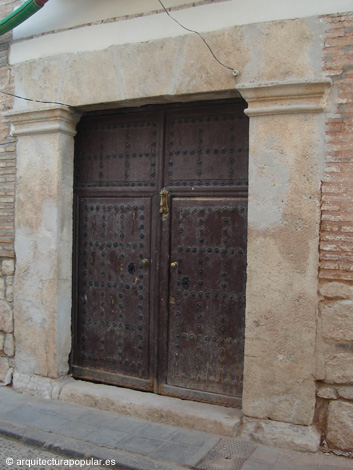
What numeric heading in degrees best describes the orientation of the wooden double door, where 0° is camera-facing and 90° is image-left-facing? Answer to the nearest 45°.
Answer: approximately 45°

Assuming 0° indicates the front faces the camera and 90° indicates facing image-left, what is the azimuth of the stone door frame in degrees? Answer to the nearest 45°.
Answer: approximately 45°
